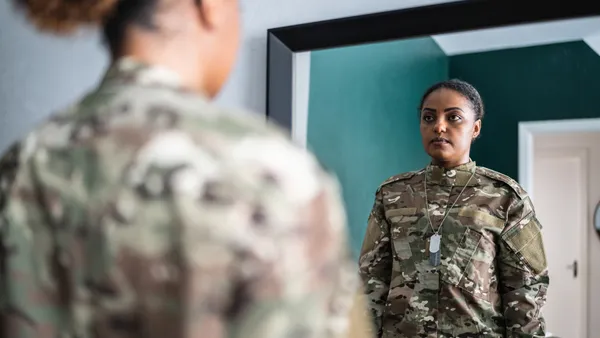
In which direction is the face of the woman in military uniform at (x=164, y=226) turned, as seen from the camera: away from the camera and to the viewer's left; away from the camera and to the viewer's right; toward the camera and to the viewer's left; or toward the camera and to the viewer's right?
away from the camera and to the viewer's right

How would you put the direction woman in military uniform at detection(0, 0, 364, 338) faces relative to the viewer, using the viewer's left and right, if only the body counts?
facing away from the viewer and to the right of the viewer

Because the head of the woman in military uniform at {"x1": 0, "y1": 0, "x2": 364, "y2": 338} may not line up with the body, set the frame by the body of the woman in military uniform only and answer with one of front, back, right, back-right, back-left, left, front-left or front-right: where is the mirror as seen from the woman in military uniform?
front
